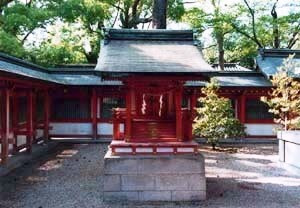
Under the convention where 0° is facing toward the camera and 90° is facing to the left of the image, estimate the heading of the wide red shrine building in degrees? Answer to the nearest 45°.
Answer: approximately 0°
